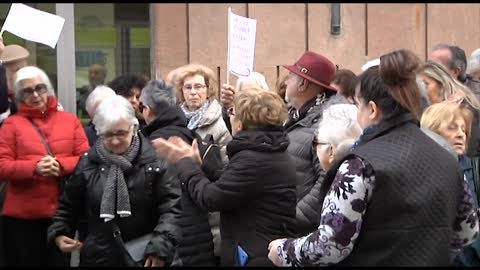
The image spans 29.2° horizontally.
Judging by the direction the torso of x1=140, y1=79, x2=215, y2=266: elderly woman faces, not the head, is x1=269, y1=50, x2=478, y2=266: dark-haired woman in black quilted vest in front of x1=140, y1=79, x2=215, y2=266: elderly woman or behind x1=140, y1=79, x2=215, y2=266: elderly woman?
behind

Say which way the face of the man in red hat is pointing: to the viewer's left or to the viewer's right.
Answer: to the viewer's left

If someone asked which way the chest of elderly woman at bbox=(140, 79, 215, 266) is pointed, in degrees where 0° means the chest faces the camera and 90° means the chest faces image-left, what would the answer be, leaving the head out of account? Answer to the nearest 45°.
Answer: approximately 135°
